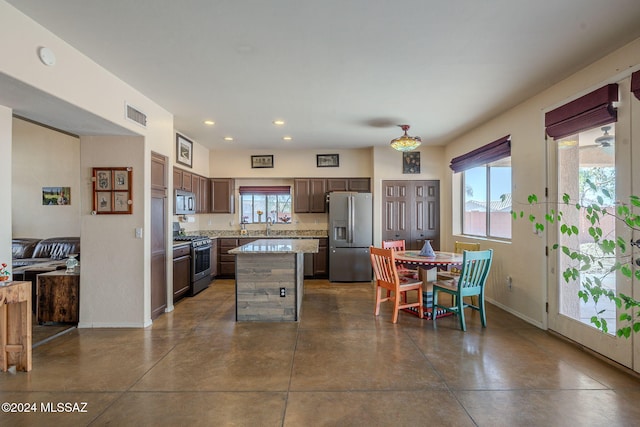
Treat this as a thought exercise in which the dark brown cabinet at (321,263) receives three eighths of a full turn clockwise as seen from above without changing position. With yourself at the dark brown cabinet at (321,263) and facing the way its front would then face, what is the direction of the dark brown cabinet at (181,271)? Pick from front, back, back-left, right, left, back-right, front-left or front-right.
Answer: left

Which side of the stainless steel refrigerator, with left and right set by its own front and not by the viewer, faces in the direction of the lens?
front

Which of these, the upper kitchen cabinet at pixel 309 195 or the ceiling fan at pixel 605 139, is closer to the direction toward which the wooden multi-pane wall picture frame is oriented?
the ceiling fan

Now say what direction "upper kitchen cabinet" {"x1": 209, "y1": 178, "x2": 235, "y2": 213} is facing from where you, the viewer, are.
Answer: facing the viewer

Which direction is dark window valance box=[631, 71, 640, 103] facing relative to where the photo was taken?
to the viewer's left

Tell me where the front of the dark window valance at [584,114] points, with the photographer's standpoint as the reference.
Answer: facing the viewer and to the left of the viewer

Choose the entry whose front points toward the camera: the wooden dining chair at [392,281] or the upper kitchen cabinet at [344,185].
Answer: the upper kitchen cabinet

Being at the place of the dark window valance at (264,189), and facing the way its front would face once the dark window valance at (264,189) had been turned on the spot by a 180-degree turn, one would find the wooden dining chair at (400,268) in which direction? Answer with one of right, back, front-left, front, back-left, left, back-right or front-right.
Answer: back-right

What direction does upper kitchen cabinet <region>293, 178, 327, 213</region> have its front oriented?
toward the camera

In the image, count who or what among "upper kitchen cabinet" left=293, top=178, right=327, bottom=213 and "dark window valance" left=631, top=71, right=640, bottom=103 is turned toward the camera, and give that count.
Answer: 1

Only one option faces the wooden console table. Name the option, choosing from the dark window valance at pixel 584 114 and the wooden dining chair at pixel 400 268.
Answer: the dark window valance

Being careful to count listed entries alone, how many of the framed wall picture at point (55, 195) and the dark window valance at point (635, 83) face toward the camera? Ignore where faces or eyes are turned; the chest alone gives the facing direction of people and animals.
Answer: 1

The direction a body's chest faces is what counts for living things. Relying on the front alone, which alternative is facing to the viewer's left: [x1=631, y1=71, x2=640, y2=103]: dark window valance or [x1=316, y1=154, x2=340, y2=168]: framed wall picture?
the dark window valance

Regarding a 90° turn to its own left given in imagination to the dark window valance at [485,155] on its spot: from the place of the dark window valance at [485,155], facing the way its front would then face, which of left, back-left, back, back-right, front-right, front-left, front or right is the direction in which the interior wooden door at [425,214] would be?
back

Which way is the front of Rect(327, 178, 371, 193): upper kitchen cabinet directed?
toward the camera

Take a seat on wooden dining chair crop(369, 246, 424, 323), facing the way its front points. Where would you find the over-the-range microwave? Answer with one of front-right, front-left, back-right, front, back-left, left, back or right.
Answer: back-left
